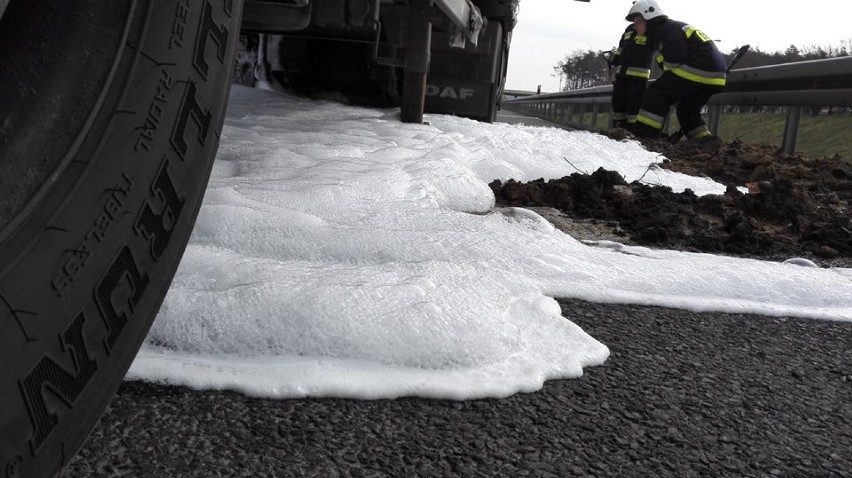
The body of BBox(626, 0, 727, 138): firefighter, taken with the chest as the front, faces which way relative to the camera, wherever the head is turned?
to the viewer's left

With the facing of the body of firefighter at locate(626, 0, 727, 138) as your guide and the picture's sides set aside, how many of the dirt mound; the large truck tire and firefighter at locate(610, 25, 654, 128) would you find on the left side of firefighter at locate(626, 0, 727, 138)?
2

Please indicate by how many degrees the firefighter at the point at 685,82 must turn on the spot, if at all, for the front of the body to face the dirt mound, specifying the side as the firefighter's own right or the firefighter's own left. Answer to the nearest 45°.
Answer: approximately 90° to the firefighter's own left

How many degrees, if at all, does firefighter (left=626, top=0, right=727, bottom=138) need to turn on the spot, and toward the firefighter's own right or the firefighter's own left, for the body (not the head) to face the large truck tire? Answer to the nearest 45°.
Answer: approximately 90° to the firefighter's own left

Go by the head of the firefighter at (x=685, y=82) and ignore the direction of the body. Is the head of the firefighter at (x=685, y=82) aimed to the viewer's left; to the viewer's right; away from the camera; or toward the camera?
to the viewer's left
